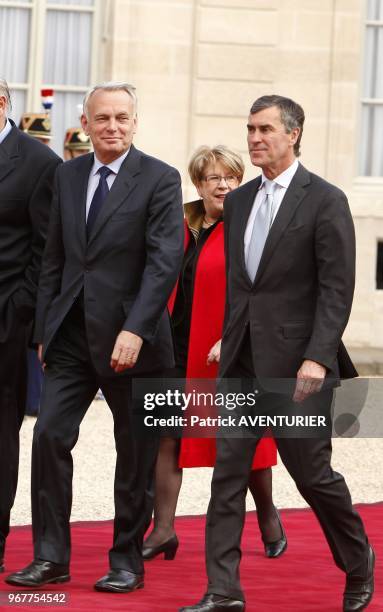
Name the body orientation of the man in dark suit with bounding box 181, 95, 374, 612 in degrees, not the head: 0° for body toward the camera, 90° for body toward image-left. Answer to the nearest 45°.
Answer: approximately 45°

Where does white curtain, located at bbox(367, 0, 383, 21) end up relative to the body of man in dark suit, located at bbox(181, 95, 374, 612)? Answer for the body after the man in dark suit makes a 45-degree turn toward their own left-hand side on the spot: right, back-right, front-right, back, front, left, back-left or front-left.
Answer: back

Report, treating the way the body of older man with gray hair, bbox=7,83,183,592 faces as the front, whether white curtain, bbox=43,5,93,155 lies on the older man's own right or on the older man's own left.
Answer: on the older man's own right

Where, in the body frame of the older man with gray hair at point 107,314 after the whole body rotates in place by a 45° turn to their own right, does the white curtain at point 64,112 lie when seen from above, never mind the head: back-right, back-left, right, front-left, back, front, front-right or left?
right

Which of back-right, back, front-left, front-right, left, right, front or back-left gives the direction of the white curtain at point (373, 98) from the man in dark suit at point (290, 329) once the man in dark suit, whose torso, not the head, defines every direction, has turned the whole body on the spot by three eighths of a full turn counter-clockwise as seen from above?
left

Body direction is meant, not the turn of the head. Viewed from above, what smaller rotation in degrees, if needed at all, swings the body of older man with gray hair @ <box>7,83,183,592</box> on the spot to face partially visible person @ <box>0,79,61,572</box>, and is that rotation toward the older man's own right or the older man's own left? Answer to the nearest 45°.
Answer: approximately 90° to the older man's own right

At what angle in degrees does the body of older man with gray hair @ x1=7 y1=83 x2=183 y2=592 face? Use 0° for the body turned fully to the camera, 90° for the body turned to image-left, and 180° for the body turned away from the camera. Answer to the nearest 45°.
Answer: approximately 45°
